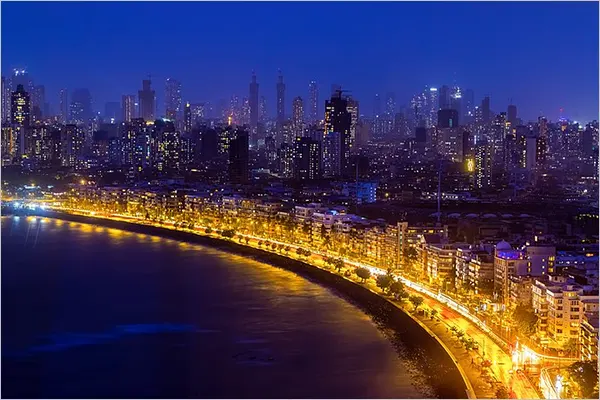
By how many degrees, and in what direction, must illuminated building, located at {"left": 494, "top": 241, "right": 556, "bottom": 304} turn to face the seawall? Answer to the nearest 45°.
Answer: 0° — it already faces it

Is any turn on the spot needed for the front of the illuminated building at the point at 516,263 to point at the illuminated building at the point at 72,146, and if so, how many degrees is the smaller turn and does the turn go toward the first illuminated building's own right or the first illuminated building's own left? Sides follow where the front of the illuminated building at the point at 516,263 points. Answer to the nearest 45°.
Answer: approximately 90° to the first illuminated building's own right

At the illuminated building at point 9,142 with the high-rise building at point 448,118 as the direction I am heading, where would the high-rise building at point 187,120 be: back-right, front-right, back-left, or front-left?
front-left

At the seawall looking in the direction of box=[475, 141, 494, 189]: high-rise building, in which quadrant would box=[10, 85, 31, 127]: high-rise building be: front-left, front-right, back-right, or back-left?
front-left

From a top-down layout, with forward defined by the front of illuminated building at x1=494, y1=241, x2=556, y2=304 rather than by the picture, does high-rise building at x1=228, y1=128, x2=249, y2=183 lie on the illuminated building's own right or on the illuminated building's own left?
on the illuminated building's own right

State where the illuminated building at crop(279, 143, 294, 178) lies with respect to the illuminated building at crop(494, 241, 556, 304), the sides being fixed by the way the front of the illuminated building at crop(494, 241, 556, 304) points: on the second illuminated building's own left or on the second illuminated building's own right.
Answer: on the second illuminated building's own right

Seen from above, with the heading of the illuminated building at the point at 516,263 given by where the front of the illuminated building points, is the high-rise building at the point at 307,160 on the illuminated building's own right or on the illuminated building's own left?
on the illuminated building's own right

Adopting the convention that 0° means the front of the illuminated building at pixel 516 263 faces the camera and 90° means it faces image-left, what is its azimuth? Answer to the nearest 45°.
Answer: approximately 45°

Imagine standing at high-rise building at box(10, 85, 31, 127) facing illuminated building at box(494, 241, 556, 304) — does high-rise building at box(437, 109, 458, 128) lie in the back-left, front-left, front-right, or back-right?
front-left

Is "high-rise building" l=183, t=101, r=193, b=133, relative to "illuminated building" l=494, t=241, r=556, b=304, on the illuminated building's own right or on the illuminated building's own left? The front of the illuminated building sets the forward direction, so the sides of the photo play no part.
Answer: on the illuminated building's own right
